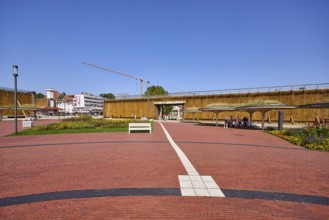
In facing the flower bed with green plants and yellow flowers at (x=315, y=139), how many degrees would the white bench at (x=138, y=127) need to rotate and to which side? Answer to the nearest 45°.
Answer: approximately 45° to its left

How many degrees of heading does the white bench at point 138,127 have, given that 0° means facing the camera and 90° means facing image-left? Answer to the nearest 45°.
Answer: approximately 0°
